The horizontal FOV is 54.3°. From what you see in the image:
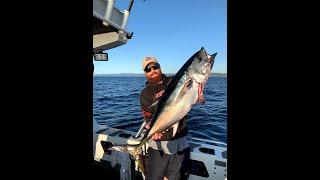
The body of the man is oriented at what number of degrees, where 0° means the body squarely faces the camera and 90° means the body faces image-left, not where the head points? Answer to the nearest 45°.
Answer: approximately 0°
